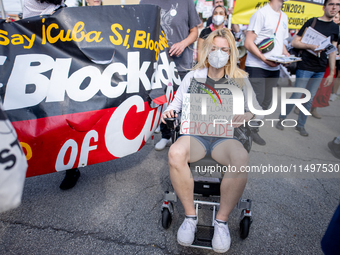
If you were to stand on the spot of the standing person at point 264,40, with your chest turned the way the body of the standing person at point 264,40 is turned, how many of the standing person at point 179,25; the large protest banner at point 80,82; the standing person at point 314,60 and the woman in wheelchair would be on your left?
1

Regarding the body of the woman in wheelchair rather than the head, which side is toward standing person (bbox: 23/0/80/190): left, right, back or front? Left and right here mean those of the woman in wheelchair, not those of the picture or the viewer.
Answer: right

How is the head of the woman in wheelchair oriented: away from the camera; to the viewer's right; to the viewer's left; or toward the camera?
toward the camera

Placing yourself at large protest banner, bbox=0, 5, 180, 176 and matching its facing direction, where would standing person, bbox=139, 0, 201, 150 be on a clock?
The standing person is roughly at 8 o'clock from the large protest banner.

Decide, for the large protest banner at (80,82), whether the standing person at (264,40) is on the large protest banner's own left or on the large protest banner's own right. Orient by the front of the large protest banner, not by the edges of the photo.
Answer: on the large protest banner's own left

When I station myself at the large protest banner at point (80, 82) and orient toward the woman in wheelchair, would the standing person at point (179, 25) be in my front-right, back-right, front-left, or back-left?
front-left

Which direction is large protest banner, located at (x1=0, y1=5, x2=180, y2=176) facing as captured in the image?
toward the camera

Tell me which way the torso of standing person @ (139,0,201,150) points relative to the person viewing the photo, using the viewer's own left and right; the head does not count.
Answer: facing the viewer and to the left of the viewer

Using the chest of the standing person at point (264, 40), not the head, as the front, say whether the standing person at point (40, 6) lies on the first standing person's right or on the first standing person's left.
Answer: on the first standing person's right

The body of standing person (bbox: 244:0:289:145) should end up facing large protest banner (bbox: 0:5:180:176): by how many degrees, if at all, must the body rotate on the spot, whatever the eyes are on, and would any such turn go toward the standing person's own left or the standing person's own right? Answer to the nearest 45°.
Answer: approximately 90° to the standing person's own right

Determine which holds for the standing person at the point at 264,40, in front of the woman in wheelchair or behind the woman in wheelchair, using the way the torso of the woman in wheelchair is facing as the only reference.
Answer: behind

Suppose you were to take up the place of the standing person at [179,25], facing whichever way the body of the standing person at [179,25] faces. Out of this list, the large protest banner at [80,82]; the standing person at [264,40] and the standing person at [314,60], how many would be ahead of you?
1

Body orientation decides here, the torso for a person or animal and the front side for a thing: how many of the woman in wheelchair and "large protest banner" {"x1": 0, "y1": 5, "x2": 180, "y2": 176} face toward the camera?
2
